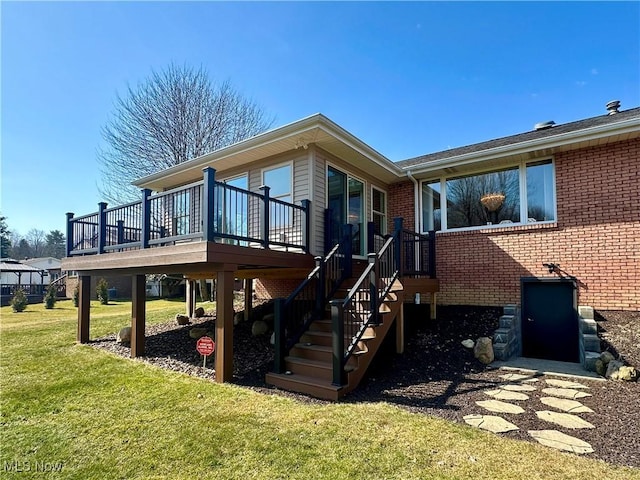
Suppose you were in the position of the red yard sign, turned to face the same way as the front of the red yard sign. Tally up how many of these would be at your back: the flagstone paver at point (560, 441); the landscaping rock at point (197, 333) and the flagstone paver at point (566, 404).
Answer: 1

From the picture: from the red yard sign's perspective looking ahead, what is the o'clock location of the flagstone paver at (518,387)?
The flagstone paver is roughly at 10 o'clock from the red yard sign.

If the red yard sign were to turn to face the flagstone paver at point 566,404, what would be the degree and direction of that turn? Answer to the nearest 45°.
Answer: approximately 45° to its left

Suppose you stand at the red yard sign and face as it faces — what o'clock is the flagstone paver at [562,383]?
The flagstone paver is roughly at 10 o'clock from the red yard sign.

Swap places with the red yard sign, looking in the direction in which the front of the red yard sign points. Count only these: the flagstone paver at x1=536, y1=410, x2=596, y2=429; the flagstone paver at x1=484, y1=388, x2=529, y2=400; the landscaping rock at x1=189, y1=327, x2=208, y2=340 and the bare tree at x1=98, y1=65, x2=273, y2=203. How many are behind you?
2

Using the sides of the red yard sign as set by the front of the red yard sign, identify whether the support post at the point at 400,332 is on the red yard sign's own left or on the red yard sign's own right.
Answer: on the red yard sign's own left

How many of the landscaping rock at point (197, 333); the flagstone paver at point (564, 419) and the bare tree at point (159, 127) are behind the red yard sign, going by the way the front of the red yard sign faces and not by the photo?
2

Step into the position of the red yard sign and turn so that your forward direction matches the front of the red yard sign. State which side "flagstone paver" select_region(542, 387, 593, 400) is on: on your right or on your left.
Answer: on your left

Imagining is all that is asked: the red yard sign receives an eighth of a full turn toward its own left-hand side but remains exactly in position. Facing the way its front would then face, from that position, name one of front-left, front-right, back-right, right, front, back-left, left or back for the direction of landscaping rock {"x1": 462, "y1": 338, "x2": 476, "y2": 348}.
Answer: front-left

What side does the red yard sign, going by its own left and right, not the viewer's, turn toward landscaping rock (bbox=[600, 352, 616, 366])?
left

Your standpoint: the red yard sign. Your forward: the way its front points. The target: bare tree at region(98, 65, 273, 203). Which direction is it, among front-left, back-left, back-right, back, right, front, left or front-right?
back

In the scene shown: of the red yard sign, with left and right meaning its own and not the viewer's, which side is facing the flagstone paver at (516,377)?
left

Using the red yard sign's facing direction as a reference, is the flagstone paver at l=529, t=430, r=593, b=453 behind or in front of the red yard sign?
in front

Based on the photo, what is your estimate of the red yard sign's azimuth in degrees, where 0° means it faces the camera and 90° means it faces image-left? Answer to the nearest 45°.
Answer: approximately 0°

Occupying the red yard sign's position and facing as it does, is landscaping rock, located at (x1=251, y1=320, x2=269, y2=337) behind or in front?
behind
